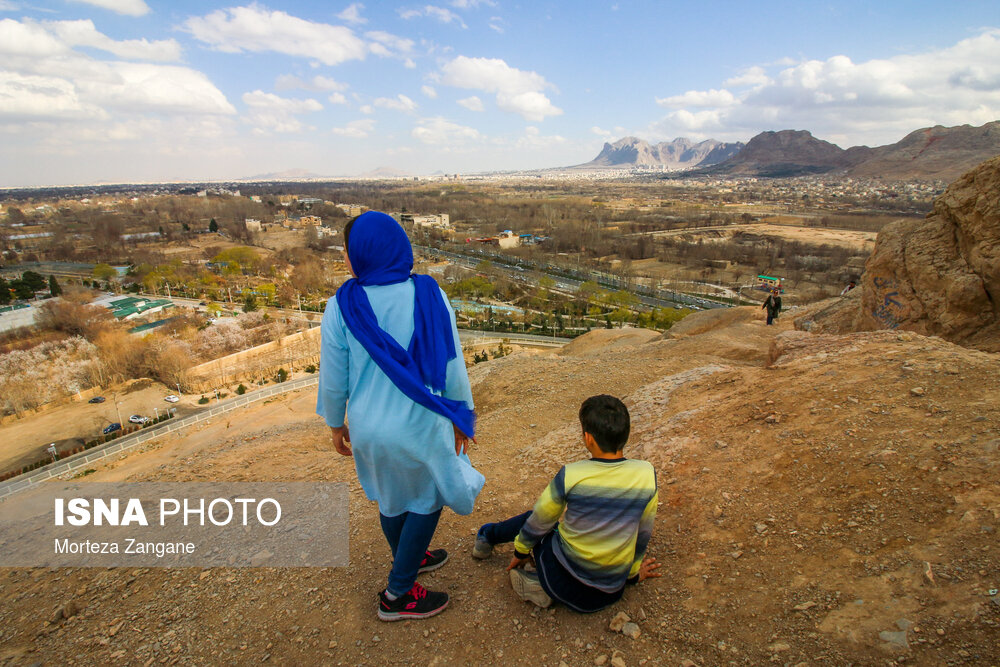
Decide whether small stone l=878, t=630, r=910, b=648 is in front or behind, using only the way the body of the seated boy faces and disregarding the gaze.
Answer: behind

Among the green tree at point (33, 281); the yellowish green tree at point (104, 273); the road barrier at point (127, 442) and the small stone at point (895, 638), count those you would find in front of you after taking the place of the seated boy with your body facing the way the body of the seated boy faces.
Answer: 3

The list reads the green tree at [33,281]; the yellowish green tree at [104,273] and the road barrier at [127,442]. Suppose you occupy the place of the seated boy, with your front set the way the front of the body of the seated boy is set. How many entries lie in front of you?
3

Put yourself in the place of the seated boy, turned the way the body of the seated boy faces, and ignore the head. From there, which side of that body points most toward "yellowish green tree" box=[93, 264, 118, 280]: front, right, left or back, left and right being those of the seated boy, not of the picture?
front

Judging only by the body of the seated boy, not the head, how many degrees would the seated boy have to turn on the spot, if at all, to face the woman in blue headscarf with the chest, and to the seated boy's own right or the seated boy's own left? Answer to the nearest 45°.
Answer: approximately 45° to the seated boy's own left

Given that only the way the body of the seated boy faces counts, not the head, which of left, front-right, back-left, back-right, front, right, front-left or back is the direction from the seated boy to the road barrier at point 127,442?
front

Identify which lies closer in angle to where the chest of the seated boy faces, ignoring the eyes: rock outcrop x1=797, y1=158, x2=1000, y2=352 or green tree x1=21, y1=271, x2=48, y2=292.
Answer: the green tree

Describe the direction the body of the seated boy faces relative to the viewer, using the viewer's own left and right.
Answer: facing away from the viewer and to the left of the viewer

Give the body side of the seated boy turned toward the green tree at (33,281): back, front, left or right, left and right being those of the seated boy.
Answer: front

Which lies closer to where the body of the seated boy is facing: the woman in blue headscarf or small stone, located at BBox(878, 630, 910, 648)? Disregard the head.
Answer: the woman in blue headscarf
